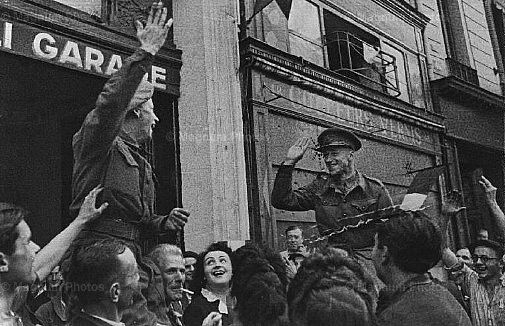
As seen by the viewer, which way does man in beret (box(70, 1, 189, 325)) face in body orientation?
to the viewer's right

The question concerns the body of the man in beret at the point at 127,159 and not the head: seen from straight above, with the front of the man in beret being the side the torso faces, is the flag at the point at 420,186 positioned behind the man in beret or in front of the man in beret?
in front

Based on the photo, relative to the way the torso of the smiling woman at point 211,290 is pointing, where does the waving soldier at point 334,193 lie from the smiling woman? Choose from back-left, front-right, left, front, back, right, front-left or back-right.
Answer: left

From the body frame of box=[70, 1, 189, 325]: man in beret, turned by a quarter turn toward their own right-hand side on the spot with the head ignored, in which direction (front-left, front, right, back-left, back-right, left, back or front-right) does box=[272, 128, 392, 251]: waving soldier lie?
back-left

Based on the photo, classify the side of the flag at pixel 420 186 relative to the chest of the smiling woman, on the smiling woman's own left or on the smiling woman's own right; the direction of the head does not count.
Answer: on the smiling woman's own left

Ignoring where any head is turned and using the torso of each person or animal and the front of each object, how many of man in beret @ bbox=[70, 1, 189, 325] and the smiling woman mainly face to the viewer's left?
0

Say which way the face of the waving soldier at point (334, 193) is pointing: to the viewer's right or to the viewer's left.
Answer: to the viewer's left

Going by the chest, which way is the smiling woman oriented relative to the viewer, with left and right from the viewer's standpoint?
facing the viewer and to the right of the viewer
